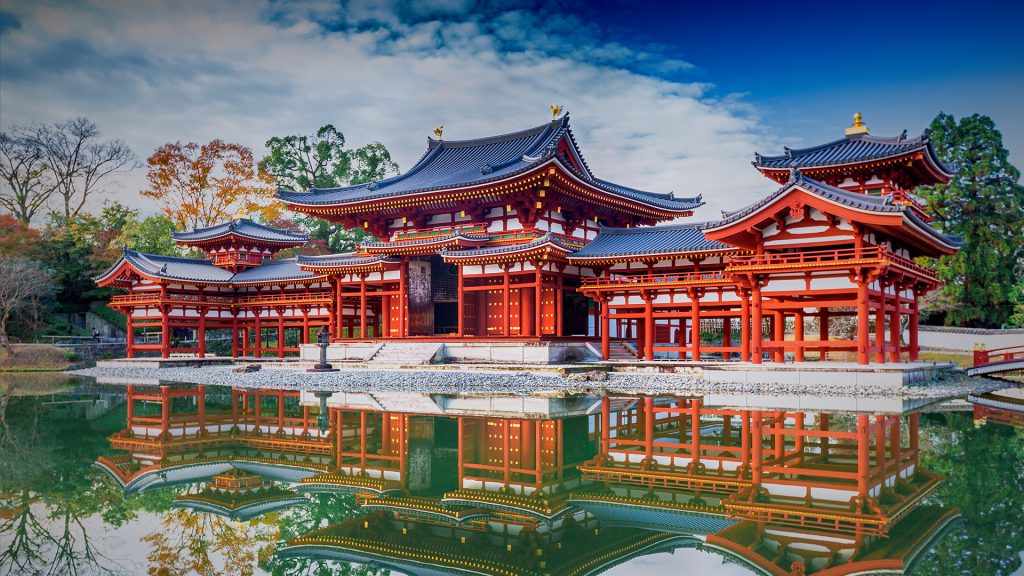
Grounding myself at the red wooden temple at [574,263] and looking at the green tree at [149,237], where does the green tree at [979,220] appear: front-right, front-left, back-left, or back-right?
back-right

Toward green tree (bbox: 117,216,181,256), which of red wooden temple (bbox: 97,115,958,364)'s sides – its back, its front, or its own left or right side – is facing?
right

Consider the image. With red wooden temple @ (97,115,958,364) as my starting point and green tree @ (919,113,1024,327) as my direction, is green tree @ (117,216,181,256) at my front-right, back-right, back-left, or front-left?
back-left

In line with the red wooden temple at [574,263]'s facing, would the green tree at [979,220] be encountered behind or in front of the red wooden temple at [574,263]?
behind

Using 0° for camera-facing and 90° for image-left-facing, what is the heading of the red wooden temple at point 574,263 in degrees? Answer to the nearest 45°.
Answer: approximately 45°
